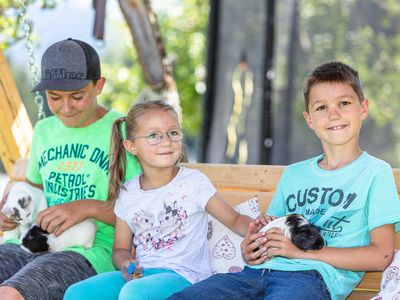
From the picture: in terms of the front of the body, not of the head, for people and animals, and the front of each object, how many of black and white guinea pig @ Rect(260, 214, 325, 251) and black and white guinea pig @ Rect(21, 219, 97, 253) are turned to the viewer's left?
1

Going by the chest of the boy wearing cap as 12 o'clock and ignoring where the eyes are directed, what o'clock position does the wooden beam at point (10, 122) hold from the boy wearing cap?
The wooden beam is roughly at 4 o'clock from the boy wearing cap.

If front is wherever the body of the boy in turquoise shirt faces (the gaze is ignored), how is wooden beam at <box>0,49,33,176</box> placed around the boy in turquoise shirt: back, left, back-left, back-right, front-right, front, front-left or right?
right

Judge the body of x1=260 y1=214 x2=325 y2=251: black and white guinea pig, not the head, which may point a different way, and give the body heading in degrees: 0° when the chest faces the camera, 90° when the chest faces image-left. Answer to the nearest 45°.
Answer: approximately 315°

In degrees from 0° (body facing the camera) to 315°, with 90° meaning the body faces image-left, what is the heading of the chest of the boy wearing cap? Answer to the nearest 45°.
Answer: approximately 45°

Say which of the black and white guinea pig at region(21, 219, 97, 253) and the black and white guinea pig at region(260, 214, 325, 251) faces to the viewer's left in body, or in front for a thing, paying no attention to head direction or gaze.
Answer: the black and white guinea pig at region(21, 219, 97, 253)

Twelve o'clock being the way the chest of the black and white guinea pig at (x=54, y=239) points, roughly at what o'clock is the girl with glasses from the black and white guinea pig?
The girl with glasses is roughly at 7 o'clock from the black and white guinea pig.

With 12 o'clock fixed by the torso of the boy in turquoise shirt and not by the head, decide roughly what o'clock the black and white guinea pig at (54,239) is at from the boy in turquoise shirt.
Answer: The black and white guinea pig is roughly at 2 o'clock from the boy in turquoise shirt.

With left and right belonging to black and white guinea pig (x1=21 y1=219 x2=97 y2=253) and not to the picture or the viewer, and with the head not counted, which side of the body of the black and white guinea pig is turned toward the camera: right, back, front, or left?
left

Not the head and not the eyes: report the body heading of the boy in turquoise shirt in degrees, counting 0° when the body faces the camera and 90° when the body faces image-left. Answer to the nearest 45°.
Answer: approximately 45°

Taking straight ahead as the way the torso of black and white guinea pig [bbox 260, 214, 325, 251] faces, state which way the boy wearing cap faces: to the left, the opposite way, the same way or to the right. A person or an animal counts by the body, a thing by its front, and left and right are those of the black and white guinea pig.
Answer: to the right

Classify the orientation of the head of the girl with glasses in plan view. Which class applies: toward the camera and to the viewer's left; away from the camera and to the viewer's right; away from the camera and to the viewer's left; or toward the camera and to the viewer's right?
toward the camera and to the viewer's right
